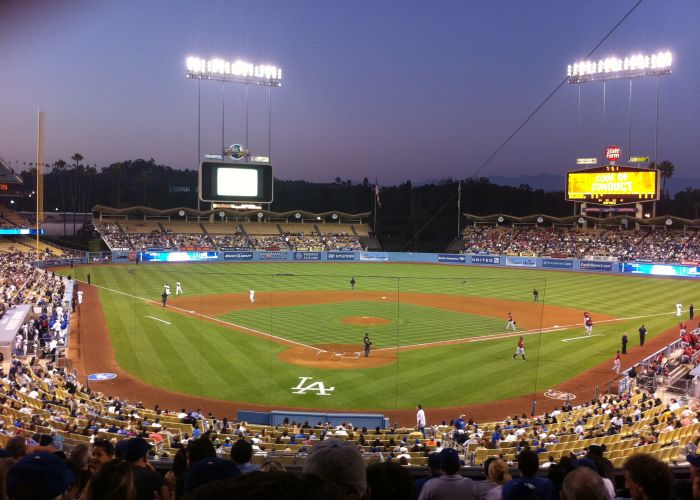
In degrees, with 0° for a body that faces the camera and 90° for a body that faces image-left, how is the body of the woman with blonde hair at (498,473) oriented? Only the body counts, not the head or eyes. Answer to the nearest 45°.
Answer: approximately 180°

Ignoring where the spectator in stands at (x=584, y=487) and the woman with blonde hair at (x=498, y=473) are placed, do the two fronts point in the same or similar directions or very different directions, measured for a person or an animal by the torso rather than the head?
same or similar directions

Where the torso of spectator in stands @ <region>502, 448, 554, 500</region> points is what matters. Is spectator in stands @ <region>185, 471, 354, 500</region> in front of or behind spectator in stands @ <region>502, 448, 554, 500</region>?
behind

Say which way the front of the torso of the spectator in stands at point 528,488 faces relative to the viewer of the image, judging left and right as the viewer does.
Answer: facing away from the viewer

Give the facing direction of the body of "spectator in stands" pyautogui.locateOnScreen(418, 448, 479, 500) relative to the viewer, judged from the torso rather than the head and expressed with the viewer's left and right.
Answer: facing away from the viewer

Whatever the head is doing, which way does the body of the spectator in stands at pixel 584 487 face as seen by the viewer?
away from the camera

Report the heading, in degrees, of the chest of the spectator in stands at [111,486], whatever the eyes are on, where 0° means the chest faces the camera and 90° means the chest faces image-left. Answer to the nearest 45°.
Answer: approximately 180°

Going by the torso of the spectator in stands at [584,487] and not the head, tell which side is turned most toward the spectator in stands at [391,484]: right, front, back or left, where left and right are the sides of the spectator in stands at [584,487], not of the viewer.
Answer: left

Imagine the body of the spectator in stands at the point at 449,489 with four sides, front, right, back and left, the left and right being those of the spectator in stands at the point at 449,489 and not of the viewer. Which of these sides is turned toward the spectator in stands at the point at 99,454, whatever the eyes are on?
left

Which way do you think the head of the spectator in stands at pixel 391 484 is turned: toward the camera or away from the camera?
away from the camera

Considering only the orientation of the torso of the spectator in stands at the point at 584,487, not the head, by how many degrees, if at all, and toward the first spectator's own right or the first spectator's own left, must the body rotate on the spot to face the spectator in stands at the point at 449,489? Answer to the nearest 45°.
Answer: approximately 45° to the first spectator's own left

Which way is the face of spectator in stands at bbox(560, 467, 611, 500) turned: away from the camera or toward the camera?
away from the camera

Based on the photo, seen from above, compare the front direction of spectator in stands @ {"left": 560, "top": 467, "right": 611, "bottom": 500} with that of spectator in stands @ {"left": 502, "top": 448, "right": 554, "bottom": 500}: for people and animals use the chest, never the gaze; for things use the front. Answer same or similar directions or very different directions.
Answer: same or similar directions

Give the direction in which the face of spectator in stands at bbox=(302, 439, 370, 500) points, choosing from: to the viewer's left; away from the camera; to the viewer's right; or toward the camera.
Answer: away from the camera
